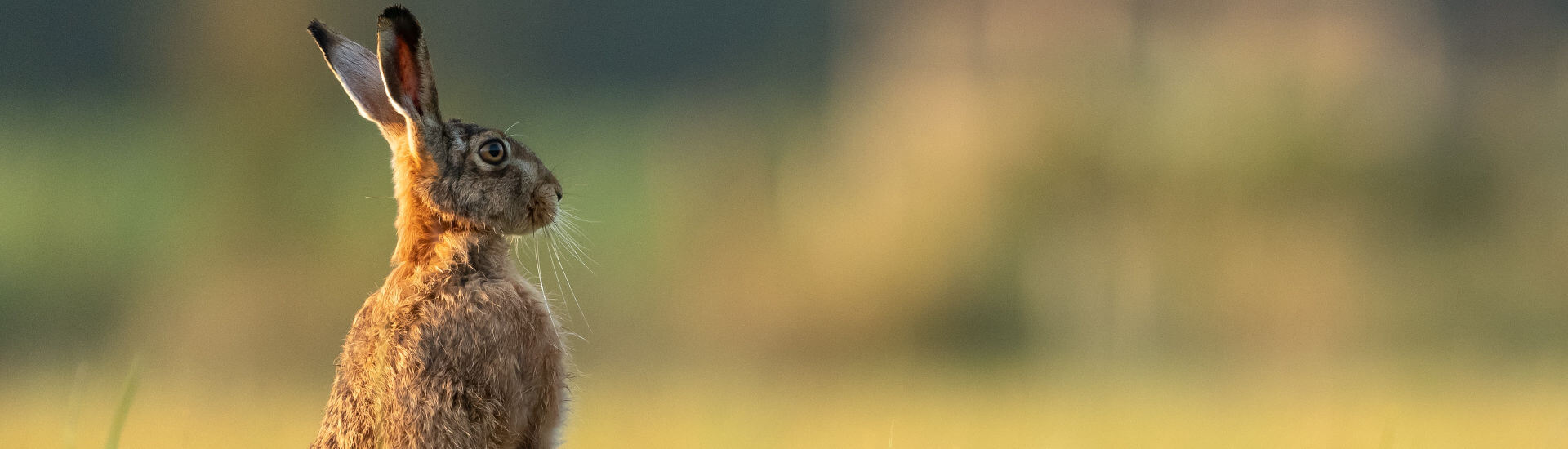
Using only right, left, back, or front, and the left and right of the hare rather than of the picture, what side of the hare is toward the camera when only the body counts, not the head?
right
